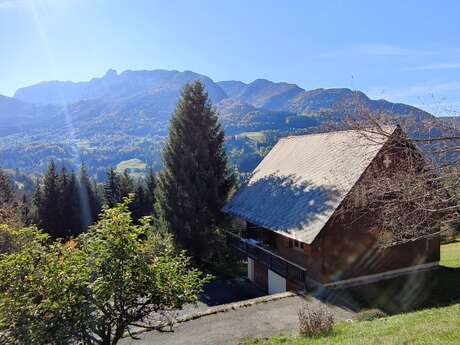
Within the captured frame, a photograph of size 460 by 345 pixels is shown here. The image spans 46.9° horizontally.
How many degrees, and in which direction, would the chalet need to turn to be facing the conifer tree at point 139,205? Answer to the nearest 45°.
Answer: approximately 90° to its right

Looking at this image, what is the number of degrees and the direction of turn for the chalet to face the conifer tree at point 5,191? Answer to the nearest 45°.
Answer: approximately 90° to its right

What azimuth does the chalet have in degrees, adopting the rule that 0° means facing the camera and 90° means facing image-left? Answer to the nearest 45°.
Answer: approximately 45°

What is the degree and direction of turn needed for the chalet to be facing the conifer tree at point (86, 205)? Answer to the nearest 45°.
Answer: approximately 90° to its right

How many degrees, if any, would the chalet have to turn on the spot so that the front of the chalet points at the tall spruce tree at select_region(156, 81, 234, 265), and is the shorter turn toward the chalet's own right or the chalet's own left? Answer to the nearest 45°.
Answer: approximately 90° to the chalet's own right

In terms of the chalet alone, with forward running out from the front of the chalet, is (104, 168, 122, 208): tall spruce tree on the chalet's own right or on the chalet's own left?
on the chalet's own right

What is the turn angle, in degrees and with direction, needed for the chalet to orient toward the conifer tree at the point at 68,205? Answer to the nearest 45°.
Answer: approximately 90° to its right

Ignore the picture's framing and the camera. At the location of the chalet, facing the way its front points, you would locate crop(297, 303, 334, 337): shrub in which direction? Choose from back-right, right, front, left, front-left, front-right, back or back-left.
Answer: front-left
